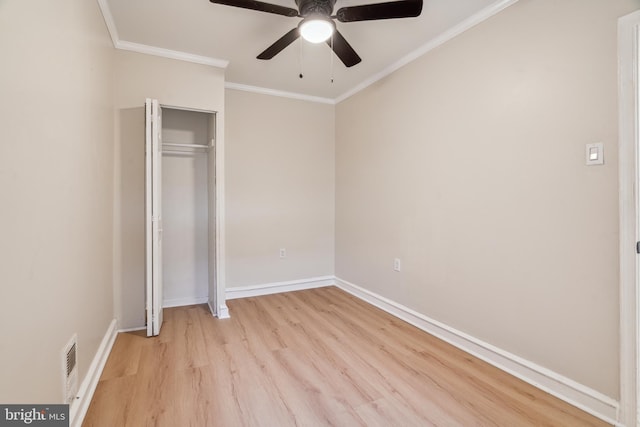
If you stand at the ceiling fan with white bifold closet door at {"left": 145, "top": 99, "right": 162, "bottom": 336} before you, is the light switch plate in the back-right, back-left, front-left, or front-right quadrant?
back-right

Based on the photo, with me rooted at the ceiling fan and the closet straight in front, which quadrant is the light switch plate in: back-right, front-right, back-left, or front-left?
back-right
